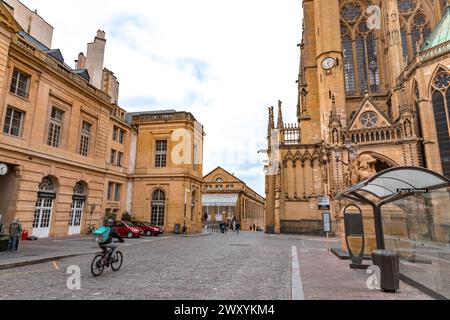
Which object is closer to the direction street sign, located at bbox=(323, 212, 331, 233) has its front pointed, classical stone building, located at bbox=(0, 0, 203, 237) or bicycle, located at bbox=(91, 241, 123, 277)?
the bicycle

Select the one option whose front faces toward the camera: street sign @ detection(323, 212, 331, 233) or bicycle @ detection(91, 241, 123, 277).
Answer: the street sign

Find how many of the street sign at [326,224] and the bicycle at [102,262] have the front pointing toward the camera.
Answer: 1

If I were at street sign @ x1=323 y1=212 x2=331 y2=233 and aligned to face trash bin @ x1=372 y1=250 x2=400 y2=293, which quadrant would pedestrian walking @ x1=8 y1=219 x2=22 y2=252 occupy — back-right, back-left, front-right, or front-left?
front-right

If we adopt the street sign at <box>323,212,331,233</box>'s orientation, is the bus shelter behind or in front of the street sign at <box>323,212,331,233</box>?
in front

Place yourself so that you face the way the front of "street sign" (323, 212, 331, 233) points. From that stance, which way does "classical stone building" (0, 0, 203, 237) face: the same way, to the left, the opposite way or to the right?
to the left

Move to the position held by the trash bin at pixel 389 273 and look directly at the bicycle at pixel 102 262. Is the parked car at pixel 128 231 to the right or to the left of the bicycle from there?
right

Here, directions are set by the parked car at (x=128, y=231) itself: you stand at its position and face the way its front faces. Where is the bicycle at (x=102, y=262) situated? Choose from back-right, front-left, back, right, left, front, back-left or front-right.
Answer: front-right

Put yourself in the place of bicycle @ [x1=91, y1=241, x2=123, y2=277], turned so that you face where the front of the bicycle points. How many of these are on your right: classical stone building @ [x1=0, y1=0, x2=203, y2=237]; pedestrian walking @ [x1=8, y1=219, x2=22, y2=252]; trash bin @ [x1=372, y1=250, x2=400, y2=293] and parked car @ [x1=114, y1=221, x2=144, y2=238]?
1

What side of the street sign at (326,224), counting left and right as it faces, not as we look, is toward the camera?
front

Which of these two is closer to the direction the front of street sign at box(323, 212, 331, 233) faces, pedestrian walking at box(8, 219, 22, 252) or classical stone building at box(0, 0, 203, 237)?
the pedestrian walking

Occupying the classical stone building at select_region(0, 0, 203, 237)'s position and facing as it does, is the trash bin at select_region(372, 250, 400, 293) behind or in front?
in front

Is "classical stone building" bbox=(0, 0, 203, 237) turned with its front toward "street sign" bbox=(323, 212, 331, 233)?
yes
